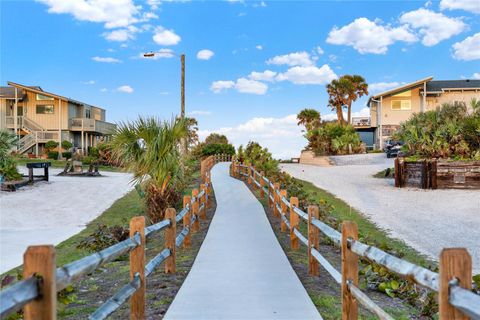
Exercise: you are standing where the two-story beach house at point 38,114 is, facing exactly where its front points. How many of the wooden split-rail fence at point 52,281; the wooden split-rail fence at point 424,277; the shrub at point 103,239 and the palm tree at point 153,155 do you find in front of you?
4

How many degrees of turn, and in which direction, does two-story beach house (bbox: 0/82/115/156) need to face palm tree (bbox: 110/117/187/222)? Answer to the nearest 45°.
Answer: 0° — it already faces it

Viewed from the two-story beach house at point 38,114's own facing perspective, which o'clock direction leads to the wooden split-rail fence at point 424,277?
The wooden split-rail fence is roughly at 12 o'clock from the two-story beach house.

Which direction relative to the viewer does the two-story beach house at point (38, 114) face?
toward the camera

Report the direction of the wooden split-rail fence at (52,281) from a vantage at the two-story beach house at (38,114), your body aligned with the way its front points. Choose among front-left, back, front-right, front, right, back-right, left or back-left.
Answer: front

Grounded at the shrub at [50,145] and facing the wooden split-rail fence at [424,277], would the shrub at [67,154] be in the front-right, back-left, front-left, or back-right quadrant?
front-left

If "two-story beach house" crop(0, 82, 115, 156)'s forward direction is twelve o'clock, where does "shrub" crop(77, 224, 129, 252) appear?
The shrub is roughly at 12 o'clock from the two-story beach house.

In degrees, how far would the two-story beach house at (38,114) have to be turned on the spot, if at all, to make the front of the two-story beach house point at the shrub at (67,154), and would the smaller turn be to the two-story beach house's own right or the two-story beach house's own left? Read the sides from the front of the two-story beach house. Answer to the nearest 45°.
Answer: approximately 45° to the two-story beach house's own left

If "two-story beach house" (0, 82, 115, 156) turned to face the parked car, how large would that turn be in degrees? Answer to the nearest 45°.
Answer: approximately 45° to its left
